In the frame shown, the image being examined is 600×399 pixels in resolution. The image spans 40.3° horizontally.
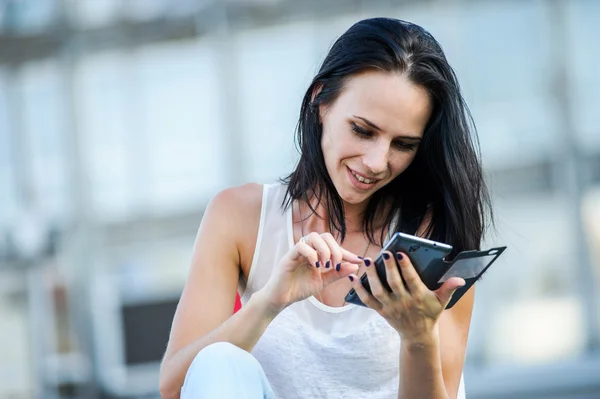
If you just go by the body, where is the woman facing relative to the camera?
toward the camera
